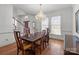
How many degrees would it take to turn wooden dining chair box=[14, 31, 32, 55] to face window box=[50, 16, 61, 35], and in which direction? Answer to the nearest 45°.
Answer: approximately 45° to its right

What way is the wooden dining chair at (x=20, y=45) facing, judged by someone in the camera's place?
facing away from the viewer and to the right of the viewer
